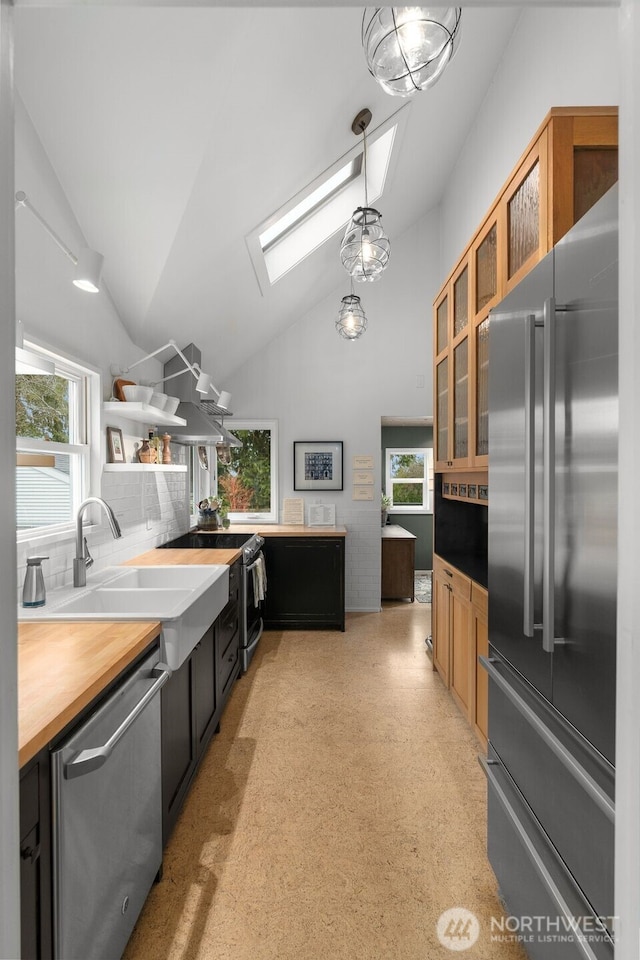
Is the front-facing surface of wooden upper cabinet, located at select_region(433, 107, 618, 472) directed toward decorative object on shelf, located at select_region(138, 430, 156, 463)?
yes

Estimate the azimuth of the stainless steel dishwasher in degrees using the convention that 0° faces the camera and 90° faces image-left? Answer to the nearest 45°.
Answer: approximately 315°

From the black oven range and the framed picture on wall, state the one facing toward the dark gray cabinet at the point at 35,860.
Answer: the framed picture on wall

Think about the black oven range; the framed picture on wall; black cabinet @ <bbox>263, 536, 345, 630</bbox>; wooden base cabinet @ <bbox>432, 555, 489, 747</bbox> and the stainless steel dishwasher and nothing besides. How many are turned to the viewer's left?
1

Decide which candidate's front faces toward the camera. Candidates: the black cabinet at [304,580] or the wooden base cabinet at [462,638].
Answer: the black cabinet

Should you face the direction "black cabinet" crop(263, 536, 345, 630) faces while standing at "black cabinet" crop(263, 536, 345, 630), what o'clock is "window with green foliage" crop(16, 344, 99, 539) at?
The window with green foliage is roughly at 1 o'clock from the black cabinet.

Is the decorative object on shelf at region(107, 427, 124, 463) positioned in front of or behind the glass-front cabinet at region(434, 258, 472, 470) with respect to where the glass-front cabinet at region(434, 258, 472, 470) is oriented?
in front

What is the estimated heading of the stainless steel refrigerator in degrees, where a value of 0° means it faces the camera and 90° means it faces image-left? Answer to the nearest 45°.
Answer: approximately 45°

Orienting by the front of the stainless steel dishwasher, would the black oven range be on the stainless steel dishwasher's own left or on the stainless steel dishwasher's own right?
on the stainless steel dishwasher's own left

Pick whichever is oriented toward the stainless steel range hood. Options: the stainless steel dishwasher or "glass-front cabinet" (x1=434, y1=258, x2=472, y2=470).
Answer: the glass-front cabinet

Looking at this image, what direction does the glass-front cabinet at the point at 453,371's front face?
to the viewer's left

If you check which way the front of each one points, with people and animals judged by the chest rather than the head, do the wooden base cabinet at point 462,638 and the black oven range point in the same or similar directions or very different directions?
very different directions

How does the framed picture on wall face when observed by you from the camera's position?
facing the viewer

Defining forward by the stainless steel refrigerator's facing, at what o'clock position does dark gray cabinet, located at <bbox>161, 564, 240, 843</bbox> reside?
The dark gray cabinet is roughly at 2 o'clock from the stainless steel refrigerator.

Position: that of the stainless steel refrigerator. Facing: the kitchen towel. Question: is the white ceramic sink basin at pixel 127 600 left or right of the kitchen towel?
left

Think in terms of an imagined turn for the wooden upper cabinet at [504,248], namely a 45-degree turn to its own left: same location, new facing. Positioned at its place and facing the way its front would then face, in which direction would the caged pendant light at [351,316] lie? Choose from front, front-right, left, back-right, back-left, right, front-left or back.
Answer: right

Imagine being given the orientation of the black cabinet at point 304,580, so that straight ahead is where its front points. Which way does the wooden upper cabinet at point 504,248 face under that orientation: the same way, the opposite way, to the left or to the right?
to the right

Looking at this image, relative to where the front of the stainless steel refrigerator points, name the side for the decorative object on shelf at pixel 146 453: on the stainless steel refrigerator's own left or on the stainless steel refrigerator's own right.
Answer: on the stainless steel refrigerator's own right

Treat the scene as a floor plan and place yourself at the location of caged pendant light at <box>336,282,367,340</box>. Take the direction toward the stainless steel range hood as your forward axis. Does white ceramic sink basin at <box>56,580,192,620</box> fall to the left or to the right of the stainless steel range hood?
left
